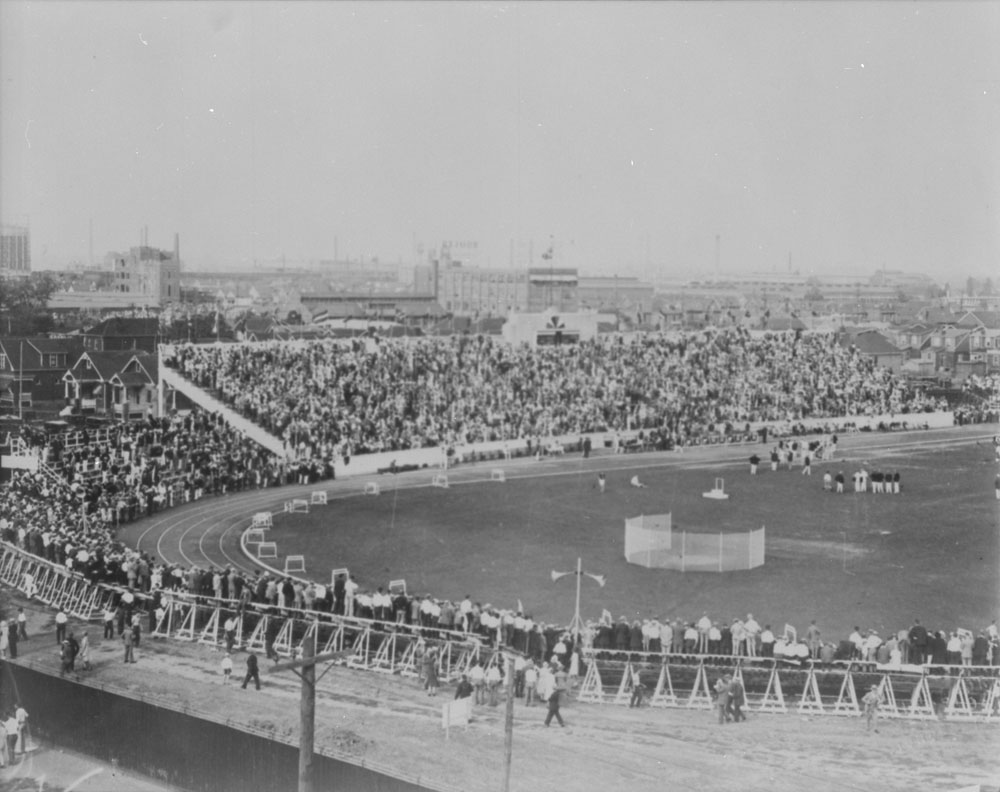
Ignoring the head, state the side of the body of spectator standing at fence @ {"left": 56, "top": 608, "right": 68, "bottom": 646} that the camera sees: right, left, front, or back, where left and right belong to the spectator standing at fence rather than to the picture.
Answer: back

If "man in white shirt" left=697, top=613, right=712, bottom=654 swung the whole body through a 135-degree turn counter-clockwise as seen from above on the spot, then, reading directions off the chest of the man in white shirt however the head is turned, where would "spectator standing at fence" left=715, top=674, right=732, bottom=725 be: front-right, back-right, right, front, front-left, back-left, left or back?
front-left

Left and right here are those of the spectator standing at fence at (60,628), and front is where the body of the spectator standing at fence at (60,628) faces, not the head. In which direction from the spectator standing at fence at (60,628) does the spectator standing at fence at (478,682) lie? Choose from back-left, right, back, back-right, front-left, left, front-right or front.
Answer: back-right

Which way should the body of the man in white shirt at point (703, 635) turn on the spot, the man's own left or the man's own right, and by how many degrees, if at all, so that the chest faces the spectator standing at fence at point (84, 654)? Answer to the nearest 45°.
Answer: approximately 90° to the man's own left

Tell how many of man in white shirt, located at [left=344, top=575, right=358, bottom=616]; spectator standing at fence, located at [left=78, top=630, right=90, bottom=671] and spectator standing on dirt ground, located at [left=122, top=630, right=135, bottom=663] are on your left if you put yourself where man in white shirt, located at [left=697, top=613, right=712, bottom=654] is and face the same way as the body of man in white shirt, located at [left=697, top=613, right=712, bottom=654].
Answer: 3

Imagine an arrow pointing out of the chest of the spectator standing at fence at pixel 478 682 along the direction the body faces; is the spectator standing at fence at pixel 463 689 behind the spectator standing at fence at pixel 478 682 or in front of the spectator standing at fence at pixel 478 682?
behind

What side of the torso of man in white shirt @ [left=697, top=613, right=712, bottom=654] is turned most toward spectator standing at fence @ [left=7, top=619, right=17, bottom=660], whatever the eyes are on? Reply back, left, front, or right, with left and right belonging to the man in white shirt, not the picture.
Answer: left

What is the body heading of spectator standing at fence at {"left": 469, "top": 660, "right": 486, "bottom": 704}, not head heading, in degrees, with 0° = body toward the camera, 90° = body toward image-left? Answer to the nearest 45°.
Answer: approximately 180°

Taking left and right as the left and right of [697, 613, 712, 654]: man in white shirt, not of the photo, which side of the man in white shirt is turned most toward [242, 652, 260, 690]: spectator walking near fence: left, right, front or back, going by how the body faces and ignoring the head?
left

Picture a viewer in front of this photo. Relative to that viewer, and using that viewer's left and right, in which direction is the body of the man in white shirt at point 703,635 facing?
facing away from the viewer
